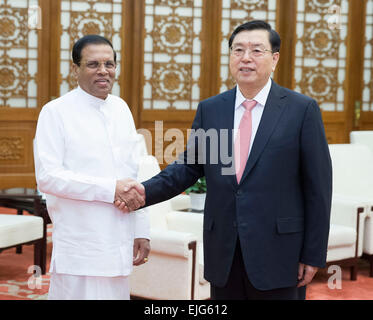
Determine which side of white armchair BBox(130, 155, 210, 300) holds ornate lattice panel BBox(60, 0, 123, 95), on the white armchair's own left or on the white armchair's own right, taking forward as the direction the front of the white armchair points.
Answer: on the white armchair's own left

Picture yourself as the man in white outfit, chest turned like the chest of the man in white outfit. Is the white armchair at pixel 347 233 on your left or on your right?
on your left

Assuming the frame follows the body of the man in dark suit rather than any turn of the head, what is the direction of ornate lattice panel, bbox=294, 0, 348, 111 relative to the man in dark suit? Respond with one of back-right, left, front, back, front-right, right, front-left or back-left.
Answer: back-right

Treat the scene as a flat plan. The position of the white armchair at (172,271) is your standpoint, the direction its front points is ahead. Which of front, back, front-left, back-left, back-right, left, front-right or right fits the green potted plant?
left

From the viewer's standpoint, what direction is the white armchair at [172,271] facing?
to the viewer's right

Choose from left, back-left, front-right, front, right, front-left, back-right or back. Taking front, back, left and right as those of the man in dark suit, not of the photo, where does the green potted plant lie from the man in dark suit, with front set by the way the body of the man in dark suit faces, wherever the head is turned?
back-right

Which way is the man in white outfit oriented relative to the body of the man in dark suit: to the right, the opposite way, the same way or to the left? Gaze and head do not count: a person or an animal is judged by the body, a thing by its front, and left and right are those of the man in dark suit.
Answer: to the left

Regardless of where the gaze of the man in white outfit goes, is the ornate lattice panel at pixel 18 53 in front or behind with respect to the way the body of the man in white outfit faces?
behind

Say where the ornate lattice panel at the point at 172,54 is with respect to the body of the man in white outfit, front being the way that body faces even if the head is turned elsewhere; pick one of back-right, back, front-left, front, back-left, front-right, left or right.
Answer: back-left

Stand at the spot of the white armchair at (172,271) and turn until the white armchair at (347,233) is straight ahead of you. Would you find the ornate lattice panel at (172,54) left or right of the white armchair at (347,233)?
left
